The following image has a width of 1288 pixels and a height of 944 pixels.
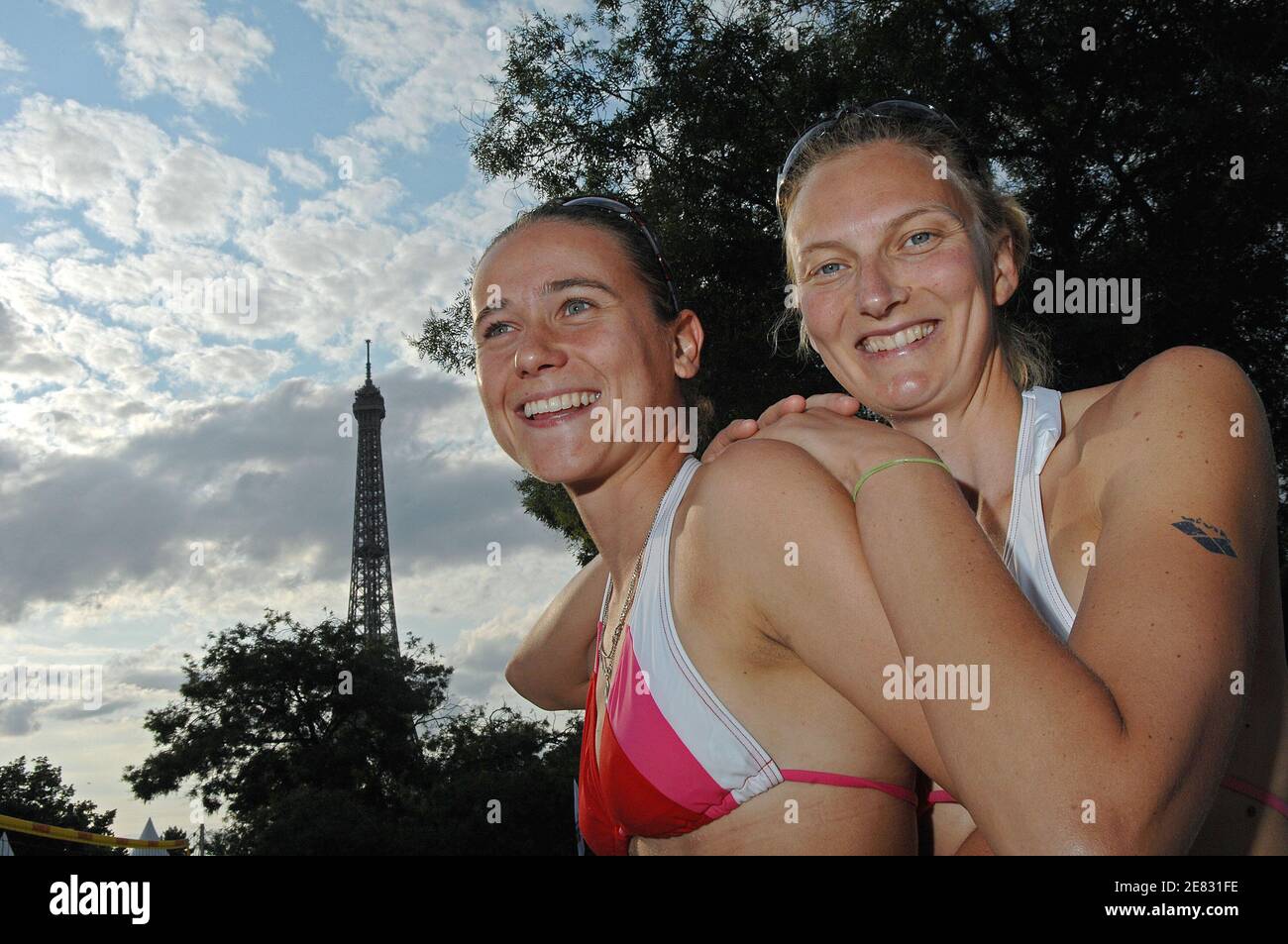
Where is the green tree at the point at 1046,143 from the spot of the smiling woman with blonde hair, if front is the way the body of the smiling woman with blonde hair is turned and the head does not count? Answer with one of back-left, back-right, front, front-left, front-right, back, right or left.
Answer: back-right

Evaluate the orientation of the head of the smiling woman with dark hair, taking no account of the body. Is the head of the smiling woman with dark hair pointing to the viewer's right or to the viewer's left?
to the viewer's left

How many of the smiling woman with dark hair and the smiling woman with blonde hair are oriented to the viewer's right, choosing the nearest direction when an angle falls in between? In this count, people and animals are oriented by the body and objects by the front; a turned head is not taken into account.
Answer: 0

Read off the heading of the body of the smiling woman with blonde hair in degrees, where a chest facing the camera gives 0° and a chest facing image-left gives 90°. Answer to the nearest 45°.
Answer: approximately 45°

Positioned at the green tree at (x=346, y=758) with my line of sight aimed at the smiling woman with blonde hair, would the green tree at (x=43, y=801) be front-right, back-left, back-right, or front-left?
back-right

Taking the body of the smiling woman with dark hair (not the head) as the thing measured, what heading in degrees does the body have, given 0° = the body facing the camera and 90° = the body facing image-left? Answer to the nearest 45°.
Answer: approximately 45°
